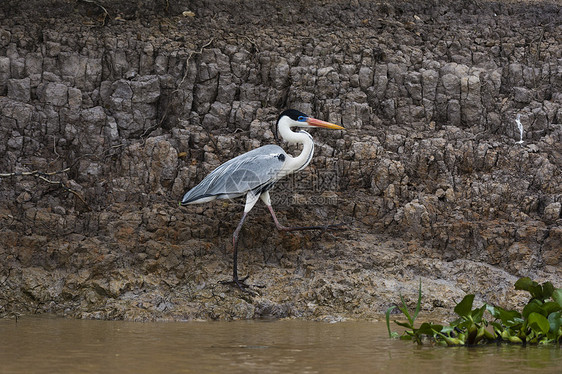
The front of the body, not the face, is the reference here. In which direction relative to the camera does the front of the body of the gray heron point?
to the viewer's right

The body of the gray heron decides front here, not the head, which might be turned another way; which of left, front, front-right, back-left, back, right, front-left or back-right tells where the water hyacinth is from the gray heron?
front-right
